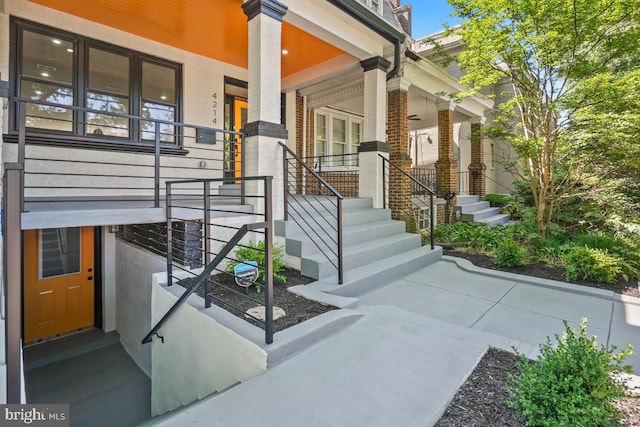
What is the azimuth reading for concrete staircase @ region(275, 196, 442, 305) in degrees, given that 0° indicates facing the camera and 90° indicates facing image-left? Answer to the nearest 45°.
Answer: approximately 315°

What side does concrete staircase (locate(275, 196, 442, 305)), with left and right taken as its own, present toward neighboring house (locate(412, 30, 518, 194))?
left

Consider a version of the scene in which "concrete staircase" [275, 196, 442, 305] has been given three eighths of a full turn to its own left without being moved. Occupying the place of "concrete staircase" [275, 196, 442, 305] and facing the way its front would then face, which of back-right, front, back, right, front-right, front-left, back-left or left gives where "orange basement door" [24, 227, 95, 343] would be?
left

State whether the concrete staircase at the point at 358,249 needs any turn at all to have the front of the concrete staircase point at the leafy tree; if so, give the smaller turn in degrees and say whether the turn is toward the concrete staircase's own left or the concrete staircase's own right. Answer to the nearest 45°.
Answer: approximately 45° to the concrete staircase's own left

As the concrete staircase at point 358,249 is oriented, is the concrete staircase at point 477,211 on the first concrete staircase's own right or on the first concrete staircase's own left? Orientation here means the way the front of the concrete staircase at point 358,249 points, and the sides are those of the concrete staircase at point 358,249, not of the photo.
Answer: on the first concrete staircase's own left

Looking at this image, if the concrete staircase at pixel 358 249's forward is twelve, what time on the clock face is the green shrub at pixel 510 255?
The green shrub is roughly at 10 o'clock from the concrete staircase.

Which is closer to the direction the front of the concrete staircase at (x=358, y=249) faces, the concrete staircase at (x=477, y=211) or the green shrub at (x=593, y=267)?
the green shrub

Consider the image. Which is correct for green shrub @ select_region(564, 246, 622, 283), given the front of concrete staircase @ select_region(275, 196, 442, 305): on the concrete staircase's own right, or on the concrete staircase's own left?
on the concrete staircase's own left
